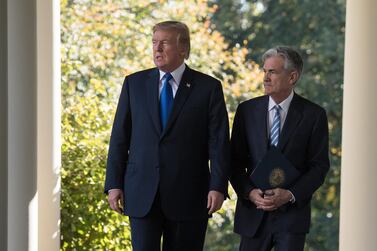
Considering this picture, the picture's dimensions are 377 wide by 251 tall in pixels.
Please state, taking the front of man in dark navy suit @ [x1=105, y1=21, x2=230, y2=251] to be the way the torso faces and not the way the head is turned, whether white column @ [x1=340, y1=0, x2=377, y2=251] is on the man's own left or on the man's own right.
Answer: on the man's own left

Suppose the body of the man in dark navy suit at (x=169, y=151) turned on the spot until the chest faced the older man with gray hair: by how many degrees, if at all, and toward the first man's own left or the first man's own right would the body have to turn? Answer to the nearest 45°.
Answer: approximately 90° to the first man's own left

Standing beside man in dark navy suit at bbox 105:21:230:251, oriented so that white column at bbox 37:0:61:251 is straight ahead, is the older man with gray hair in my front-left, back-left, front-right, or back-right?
back-right

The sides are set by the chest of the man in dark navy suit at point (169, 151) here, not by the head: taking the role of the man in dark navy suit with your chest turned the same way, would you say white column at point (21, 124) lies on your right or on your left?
on your right

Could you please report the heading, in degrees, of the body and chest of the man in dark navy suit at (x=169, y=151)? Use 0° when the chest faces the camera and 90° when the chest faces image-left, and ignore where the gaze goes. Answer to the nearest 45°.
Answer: approximately 0°

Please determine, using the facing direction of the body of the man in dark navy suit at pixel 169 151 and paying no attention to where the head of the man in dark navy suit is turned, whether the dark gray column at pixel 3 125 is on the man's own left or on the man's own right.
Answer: on the man's own right

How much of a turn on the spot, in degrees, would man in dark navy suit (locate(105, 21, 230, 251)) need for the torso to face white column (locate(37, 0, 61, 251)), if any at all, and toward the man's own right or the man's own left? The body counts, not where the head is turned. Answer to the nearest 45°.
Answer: approximately 135° to the man's own right

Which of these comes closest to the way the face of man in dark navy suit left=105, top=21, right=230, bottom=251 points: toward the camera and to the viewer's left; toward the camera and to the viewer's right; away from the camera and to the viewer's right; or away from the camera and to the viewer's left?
toward the camera and to the viewer's left
